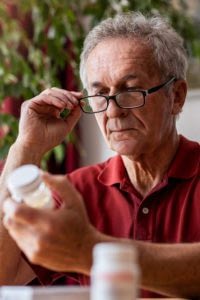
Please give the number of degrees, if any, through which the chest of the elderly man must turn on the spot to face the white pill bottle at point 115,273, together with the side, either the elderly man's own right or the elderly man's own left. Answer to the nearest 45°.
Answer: approximately 45° to the elderly man's own left

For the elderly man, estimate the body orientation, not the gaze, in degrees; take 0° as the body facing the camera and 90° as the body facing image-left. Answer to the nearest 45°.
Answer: approximately 45°
